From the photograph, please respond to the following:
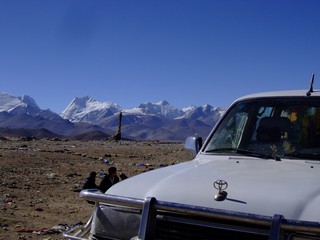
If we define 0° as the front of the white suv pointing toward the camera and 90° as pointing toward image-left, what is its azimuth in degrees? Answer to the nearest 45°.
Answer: approximately 45°
